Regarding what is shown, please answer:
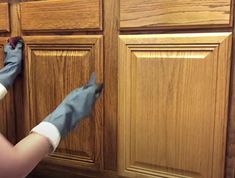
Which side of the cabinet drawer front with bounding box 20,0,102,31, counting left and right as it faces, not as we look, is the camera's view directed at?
front

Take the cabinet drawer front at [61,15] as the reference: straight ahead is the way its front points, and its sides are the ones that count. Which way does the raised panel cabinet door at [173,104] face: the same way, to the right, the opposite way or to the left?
the same way

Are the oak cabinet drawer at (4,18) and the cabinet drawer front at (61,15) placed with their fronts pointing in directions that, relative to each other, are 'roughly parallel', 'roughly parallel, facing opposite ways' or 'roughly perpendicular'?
roughly parallel

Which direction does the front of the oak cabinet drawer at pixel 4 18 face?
toward the camera

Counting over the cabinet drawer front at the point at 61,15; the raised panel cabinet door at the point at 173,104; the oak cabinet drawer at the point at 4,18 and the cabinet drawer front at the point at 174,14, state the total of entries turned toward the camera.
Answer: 4

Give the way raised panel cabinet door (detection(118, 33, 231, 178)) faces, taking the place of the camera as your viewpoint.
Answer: facing the viewer
